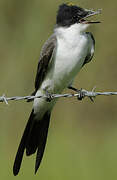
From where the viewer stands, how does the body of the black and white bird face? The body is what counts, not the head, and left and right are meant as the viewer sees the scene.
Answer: facing the viewer and to the right of the viewer
